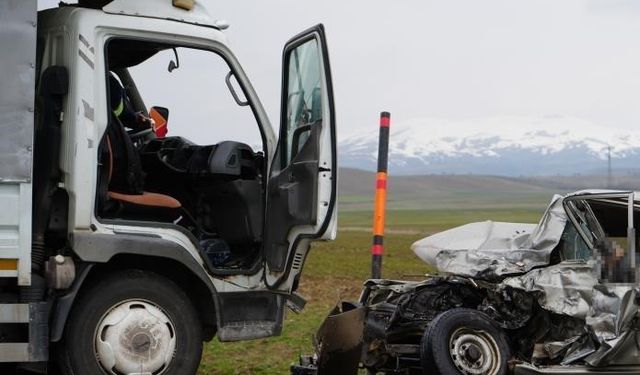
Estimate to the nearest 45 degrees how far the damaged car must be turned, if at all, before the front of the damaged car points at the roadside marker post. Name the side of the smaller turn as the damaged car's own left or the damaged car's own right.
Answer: approximately 45° to the damaged car's own right

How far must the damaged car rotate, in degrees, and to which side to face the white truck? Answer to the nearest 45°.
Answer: approximately 45° to its left

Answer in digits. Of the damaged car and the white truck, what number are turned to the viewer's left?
1

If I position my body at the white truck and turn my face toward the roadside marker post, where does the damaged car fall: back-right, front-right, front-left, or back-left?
front-right

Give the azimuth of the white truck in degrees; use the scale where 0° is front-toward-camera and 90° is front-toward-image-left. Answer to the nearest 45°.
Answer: approximately 270°

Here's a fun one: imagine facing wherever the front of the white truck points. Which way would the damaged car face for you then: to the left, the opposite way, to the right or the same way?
the opposite way

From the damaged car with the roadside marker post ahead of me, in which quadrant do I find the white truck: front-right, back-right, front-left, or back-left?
front-left

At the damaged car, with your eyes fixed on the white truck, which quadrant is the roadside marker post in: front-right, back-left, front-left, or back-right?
front-right

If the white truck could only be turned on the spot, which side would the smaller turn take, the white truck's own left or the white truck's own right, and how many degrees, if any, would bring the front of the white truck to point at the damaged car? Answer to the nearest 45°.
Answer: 0° — it already faces it

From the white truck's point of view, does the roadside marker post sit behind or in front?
in front

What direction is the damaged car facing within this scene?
to the viewer's left
